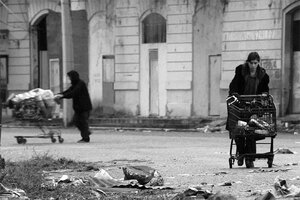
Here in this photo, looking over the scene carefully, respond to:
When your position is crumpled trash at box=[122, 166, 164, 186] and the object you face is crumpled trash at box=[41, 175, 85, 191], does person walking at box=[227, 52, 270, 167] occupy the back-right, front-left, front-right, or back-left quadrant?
back-right

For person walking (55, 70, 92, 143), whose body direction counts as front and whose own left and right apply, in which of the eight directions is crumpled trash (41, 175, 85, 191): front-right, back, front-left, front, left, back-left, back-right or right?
left

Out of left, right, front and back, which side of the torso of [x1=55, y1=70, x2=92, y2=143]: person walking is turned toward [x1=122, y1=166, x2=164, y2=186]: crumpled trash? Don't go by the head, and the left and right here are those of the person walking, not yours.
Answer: left

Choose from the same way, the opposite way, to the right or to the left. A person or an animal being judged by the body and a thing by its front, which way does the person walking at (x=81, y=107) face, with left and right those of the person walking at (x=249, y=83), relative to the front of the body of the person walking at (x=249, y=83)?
to the right

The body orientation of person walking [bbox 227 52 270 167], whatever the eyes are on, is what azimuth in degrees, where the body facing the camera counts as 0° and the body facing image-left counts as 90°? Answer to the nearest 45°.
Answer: approximately 0°

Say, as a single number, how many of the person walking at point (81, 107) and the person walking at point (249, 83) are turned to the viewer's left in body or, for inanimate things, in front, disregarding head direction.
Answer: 1

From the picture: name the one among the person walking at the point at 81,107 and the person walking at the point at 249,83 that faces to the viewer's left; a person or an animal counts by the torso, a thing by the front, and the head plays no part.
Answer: the person walking at the point at 81,107

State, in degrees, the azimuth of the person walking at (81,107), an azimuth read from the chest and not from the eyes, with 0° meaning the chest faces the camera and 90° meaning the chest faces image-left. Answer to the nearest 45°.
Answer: approximately 90°
